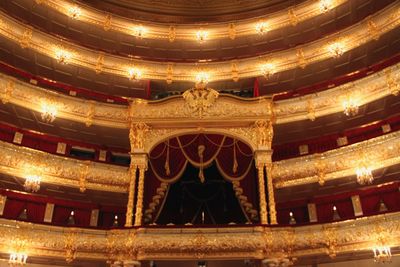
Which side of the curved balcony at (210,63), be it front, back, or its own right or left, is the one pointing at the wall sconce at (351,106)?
left

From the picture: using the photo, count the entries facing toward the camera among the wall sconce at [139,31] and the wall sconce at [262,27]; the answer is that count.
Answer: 2

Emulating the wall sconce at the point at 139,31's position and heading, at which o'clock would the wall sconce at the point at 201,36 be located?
the wall sconce at the point at 201,36 is roughly at 9 o'clock from the wall sconce at the point at 139,31.
